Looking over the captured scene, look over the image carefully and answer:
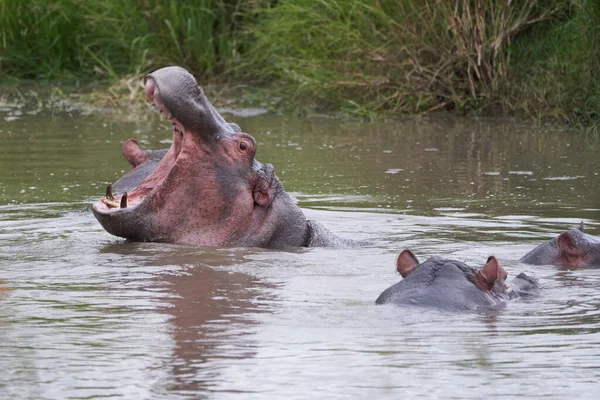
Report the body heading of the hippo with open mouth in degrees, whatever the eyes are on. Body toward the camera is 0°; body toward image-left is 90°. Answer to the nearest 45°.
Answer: approximately 90°

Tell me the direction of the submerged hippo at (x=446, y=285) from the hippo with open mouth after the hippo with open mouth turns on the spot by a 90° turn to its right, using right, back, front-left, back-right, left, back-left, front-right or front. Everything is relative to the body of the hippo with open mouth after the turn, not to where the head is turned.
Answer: back-right

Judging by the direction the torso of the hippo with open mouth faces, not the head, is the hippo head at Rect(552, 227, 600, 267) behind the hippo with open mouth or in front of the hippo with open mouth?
behind
